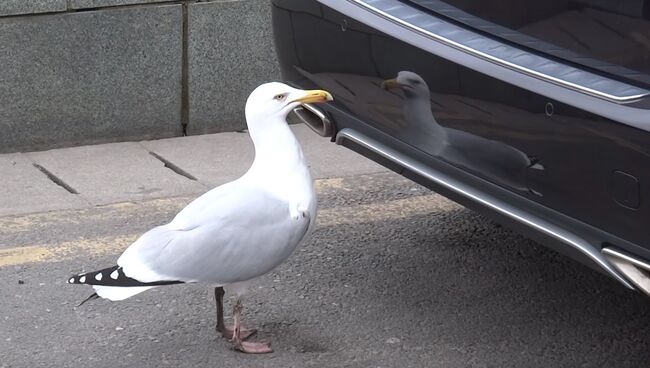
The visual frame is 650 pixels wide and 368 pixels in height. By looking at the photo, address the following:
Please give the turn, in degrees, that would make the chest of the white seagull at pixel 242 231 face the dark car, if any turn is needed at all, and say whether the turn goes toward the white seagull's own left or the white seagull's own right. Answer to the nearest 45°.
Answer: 0° — it already faces it

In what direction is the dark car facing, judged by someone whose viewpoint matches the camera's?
facing away from the viewer and to the right of the viewer

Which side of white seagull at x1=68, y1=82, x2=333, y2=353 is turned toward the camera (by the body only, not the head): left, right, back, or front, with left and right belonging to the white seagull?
right

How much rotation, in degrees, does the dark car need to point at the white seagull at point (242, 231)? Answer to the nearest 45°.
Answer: approximately 135° to its left
